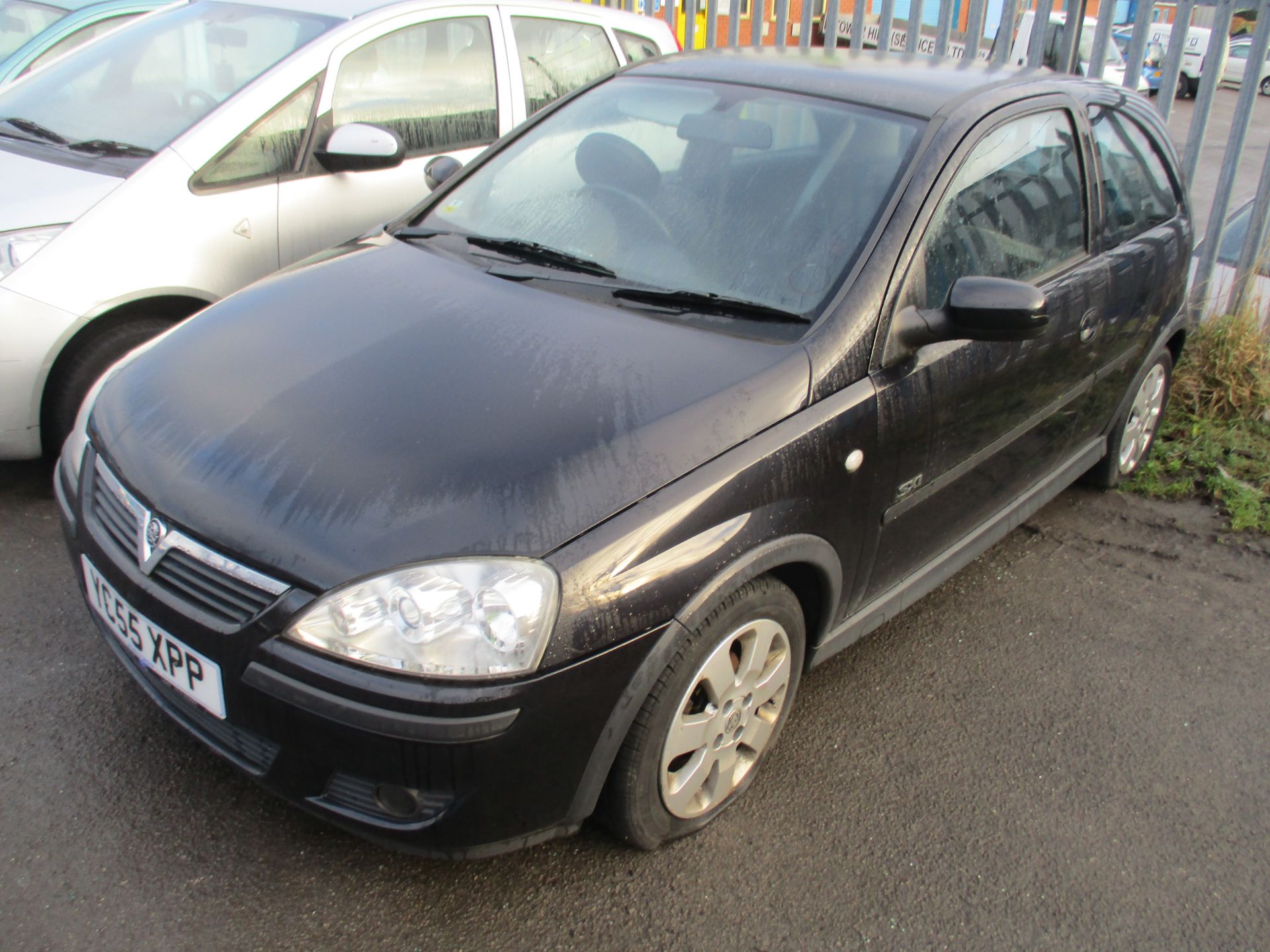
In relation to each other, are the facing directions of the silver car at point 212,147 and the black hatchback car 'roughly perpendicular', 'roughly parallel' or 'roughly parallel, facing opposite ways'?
roughly parallel

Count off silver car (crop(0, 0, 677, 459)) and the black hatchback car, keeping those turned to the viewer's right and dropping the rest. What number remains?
0

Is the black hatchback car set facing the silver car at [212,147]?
no

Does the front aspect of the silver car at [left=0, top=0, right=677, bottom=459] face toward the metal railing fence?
no

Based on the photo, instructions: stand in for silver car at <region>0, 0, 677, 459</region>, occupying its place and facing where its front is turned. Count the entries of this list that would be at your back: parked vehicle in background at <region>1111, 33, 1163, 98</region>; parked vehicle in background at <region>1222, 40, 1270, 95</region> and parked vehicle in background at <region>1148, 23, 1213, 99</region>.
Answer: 3

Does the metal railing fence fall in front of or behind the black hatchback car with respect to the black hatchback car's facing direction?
behind

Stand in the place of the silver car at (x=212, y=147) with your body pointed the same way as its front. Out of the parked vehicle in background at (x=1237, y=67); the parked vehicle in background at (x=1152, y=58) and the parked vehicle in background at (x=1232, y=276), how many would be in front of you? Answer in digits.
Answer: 0

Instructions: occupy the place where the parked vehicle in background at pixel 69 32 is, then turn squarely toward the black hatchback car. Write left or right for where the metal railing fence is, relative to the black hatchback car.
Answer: left

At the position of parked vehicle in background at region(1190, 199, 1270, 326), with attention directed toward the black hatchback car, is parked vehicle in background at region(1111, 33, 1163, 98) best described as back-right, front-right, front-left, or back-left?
back-right

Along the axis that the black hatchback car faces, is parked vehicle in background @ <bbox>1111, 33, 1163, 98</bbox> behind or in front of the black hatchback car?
behind

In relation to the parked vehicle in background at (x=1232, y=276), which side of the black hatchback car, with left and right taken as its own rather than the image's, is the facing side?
back

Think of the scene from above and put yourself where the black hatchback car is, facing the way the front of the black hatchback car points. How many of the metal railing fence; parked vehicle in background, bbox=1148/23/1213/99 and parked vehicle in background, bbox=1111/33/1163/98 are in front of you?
0

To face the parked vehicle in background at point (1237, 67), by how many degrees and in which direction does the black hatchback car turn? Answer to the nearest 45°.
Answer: approximately 180°

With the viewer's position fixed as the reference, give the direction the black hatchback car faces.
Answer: facing the viewer and to the left of the viewer

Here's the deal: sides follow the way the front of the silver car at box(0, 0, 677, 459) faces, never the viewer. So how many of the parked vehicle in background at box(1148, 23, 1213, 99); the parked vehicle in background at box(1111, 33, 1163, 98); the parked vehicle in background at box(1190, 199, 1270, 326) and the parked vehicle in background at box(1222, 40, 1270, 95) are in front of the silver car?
0
